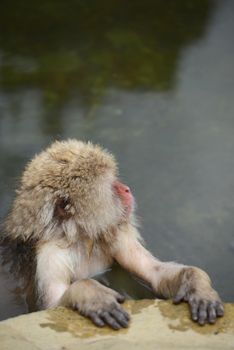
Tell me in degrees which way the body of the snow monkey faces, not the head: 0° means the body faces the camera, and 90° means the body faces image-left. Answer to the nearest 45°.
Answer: approximately 315°
